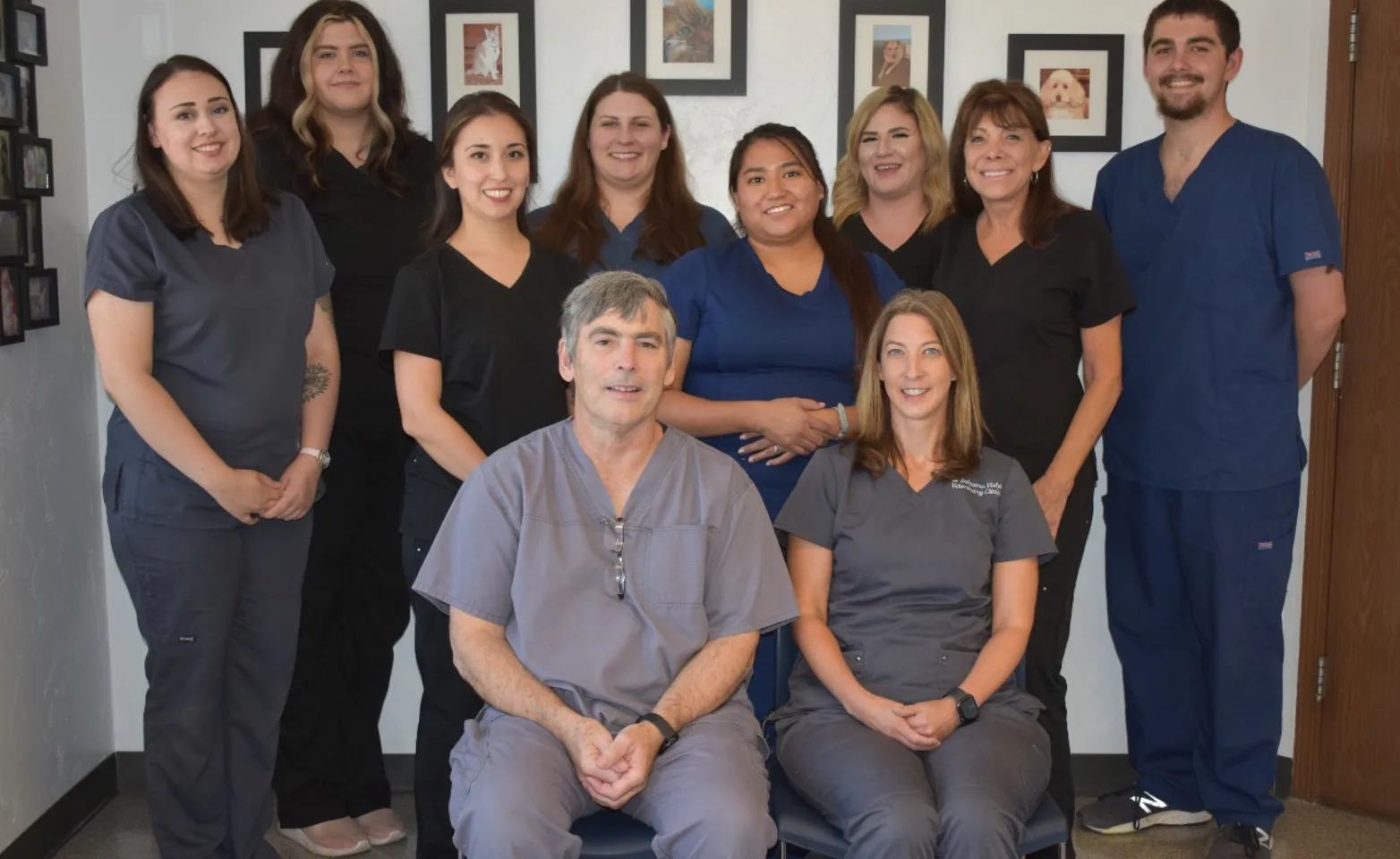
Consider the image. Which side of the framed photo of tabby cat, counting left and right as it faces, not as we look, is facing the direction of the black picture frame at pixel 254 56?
right

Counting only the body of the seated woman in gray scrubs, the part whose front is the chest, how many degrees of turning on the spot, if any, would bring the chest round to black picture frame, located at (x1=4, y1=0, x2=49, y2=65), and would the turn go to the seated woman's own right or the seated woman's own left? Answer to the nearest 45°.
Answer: approximately 90° to the seated woman's own right

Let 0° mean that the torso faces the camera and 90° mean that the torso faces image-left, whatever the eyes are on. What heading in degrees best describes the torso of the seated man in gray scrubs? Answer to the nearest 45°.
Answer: approximately 0°

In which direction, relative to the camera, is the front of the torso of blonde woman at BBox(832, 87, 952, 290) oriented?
toward the camera

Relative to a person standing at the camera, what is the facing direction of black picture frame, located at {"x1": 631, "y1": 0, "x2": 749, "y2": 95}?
facing the viewer

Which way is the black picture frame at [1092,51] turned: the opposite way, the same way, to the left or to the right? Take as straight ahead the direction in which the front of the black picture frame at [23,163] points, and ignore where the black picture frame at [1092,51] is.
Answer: to the right

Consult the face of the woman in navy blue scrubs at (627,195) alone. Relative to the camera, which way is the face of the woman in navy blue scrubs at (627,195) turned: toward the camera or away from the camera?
toward the camera

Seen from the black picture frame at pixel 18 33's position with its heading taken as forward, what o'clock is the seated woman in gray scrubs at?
The seated woman in gray scrubs is roughly at 12 o'clock from the black picture frame.

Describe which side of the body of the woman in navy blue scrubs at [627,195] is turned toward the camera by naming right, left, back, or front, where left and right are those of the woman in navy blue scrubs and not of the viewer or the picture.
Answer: front

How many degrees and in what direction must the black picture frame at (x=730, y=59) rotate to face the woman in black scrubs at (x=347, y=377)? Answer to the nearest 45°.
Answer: approximately 45° to its right

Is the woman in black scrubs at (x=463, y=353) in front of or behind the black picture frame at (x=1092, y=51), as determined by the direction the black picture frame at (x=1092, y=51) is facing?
in front

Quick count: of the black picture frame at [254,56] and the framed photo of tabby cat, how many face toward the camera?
2

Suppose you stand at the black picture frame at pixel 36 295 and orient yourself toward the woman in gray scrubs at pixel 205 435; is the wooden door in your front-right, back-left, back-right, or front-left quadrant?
front-left
